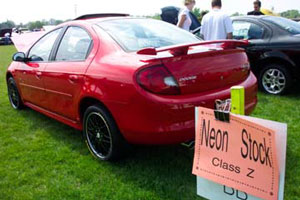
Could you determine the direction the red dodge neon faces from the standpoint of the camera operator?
facing away from the viewer and to the left of the viewer

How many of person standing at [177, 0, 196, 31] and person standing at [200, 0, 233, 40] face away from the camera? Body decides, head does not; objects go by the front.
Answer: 1

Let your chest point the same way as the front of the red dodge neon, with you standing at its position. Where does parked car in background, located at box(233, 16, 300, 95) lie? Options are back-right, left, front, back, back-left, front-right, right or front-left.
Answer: right

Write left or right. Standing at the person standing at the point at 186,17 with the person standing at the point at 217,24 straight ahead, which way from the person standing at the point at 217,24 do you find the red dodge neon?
right
